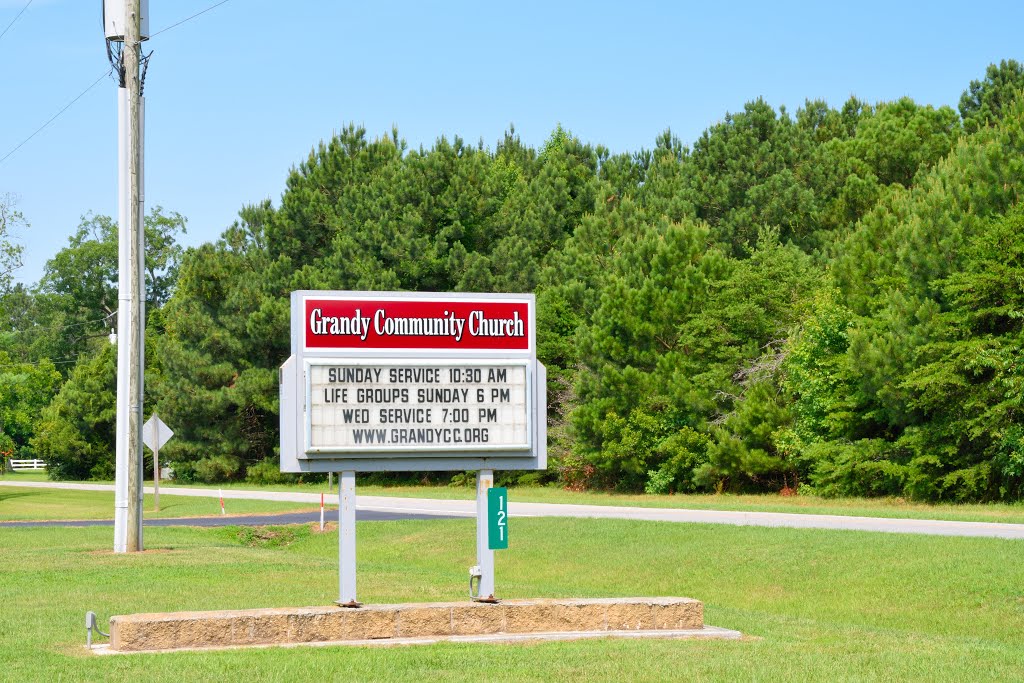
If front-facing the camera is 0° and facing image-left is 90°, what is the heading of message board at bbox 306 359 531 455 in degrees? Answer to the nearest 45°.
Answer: approximately 0°

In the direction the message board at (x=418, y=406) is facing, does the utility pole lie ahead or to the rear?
to the rear

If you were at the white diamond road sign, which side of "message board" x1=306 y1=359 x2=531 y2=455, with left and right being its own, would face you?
back
